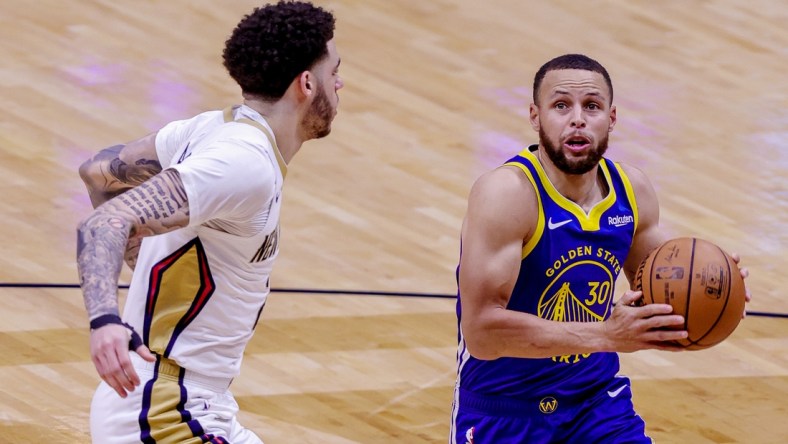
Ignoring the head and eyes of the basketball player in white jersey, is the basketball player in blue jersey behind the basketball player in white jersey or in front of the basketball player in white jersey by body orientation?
in front

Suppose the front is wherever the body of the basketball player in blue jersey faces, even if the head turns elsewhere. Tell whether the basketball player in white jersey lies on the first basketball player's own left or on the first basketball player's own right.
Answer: on the first basketball player's own right

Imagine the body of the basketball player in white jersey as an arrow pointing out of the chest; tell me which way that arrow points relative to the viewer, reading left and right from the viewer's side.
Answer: facing to the right of the viewer

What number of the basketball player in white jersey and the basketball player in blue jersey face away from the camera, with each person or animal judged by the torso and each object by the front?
0

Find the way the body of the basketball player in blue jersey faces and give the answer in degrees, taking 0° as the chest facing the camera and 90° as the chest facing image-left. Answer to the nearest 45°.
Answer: approximately 315°
